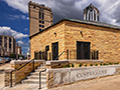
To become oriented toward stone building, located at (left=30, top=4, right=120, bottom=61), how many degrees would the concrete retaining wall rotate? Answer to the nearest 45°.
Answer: approximately 135° to its left
